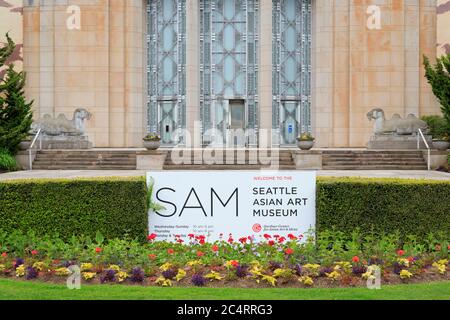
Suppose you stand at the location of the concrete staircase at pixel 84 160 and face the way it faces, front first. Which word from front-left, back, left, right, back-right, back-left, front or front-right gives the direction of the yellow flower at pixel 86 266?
front

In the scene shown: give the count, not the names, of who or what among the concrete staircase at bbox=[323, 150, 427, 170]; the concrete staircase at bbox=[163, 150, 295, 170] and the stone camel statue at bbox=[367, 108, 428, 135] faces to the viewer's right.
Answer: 0

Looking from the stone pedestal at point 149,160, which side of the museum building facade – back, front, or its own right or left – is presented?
front

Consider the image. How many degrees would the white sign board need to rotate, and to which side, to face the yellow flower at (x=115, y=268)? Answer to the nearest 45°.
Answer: approximately 45° to its right

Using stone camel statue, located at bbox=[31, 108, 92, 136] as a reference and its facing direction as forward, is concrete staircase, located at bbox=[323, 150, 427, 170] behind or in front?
in front

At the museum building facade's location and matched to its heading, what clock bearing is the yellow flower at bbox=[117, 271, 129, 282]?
The yellow flower is roughly at 12 o'clock from the museum building facade.

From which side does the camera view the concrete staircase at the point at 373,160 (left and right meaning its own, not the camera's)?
front

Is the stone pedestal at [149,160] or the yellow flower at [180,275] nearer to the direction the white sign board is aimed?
the yellow flower

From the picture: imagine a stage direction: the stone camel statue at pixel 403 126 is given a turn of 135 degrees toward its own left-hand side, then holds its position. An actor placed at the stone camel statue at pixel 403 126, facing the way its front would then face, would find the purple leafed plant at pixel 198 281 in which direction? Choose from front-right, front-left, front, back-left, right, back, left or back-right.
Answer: front-right

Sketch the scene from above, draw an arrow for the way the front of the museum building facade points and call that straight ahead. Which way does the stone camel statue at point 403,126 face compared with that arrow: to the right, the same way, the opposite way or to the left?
to the right

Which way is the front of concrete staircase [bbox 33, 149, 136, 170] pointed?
toward the camera

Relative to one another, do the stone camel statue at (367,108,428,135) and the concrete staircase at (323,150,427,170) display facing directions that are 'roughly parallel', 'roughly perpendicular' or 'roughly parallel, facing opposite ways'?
roughly perpendicular

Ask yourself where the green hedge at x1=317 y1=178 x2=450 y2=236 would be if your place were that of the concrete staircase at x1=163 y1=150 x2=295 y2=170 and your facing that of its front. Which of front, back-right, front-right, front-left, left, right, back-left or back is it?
front

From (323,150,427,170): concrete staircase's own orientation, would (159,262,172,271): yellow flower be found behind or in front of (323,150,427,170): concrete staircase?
in front

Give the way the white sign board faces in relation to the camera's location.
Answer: facing the viewer

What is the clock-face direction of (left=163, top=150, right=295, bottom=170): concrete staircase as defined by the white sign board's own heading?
The concrete staircase is roughly at 6 o'clock from the white sign board.

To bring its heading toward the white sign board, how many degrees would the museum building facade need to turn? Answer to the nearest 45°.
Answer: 0° — it already faces it

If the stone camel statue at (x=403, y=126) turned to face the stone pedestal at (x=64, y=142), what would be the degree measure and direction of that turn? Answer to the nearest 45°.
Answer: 0° — it already faces it

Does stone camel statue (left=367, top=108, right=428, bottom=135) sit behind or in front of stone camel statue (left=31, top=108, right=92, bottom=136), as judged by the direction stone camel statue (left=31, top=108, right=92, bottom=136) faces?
in front

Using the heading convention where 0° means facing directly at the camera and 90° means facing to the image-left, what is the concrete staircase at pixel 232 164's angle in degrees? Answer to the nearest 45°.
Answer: approximately 0°
